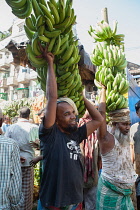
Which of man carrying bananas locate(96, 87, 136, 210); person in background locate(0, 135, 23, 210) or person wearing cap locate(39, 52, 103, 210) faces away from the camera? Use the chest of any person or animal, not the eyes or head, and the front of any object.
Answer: the person in background

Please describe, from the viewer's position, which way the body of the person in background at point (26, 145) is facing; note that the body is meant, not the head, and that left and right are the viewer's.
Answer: facing away from the viewer

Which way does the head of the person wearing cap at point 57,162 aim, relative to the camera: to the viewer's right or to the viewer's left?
to the viewer's right

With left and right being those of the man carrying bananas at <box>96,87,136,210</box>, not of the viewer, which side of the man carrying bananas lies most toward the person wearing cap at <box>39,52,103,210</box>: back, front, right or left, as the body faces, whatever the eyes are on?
right

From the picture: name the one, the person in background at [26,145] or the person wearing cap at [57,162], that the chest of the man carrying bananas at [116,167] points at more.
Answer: the person wearing cap

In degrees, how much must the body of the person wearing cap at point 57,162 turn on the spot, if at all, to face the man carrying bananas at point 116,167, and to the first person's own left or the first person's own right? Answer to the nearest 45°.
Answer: approximately 90° to the first person's own left

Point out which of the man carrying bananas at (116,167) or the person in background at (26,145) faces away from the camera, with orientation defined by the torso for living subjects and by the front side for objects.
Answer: the person in background

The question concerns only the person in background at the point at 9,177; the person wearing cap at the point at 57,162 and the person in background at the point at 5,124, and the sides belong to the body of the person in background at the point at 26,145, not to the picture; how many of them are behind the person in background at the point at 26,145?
2

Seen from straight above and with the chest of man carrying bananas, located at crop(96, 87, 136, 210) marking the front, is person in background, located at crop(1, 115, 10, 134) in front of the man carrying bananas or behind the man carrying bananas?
behind
